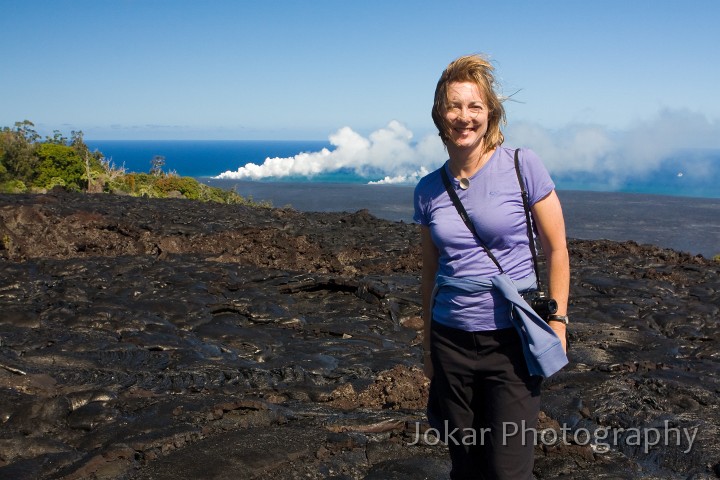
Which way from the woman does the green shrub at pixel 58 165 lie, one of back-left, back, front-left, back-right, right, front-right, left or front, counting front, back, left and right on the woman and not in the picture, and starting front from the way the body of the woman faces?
right

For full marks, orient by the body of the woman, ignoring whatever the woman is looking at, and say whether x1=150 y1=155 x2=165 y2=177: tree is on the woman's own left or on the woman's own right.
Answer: on the woman's own right

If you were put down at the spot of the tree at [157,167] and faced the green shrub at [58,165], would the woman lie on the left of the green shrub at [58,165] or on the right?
left

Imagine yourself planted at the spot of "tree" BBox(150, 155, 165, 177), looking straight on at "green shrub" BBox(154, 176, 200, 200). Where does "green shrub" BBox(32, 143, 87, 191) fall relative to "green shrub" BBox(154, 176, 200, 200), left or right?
right

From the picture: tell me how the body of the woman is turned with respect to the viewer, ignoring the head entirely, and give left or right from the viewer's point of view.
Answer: facing the viewer and to the left of the viewer

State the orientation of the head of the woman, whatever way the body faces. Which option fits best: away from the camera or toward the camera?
toward the camera
